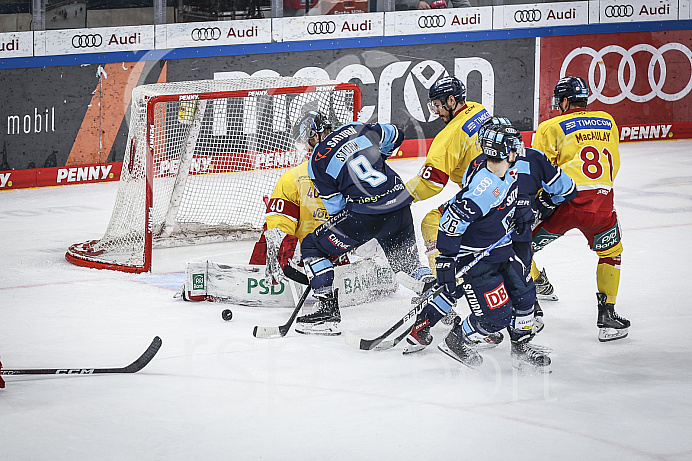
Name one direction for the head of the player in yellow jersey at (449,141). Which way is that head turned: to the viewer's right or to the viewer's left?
to the viewer's left

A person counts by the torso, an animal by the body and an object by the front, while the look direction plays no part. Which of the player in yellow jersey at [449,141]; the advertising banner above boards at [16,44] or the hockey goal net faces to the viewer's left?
the player in yellow jersey

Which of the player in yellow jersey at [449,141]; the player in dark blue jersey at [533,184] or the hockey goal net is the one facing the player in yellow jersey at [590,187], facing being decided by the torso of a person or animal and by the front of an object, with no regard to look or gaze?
the hockey goal net

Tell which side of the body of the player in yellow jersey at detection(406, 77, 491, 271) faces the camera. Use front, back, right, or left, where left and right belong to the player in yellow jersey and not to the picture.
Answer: left

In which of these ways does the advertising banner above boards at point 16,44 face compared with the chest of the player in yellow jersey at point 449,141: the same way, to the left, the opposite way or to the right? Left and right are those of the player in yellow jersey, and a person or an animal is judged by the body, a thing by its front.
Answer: to the left

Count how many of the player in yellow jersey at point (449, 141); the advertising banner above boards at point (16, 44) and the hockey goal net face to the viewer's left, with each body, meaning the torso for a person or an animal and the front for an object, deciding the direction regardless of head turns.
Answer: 1

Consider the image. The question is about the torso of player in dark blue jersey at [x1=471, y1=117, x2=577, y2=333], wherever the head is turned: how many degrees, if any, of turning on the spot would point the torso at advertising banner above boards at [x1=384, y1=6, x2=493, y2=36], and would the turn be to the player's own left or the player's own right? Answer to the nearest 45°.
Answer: approximately 135° to the player's own right

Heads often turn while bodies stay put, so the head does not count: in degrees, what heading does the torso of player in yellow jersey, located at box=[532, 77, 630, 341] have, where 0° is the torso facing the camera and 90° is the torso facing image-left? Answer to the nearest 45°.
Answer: approximately 135°

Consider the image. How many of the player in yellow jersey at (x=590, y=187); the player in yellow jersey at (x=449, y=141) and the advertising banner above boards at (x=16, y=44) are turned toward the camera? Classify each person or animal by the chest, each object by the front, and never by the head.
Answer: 1

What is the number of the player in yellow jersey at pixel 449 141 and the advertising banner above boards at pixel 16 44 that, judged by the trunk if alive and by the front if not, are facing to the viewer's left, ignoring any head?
1

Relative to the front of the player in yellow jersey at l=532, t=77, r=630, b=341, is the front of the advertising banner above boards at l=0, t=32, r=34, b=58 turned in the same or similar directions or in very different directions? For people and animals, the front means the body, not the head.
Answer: very different directions

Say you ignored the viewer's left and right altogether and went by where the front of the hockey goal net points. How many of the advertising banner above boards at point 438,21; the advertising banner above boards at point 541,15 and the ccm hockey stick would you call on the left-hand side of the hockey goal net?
2

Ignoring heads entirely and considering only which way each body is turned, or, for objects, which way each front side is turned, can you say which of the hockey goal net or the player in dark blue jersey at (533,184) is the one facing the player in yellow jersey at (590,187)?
the hockey goal net

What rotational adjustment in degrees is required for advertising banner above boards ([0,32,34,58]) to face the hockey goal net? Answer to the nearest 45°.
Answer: approximately 45° to its left
